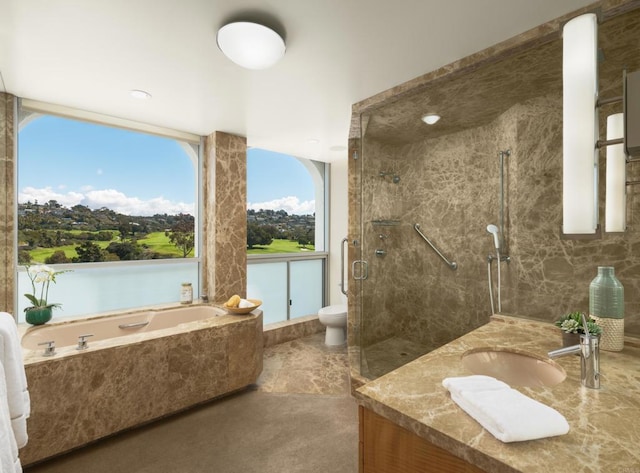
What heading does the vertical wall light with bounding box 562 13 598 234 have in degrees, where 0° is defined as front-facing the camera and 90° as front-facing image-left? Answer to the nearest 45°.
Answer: approximately 45°

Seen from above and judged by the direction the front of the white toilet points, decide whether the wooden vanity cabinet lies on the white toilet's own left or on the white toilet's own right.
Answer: on the white toilet's own left

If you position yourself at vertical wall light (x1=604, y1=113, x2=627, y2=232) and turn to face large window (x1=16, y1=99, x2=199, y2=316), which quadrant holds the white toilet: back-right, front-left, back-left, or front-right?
front-right

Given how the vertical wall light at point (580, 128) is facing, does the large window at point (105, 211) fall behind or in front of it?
in front

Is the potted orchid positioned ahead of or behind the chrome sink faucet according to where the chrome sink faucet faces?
ahead

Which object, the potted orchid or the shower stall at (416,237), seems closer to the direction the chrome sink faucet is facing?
the potted orchid

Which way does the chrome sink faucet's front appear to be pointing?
to the viewer's left
